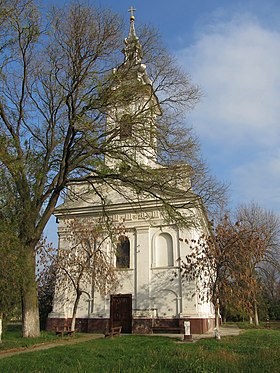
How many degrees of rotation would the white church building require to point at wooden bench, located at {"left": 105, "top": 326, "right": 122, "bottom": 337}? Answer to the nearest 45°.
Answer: approximately 45° to its right

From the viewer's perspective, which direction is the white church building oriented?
toward the camera

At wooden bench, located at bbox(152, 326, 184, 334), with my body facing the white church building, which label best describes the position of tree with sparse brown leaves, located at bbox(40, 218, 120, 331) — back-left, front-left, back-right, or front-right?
front-left
